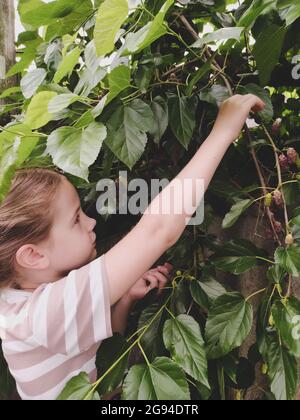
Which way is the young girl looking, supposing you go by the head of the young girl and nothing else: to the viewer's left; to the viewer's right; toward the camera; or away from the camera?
to the viewer's right

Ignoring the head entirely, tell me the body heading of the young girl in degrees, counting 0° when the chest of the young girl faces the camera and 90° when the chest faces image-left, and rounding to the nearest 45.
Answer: approximately 270°
